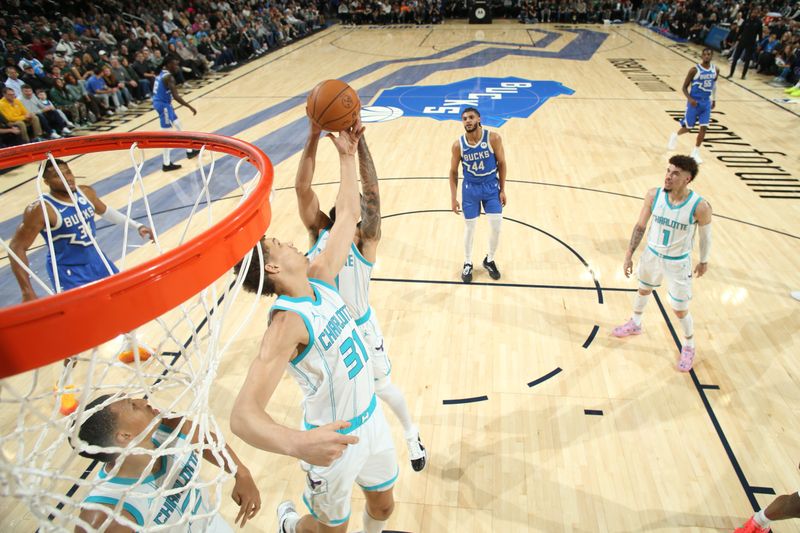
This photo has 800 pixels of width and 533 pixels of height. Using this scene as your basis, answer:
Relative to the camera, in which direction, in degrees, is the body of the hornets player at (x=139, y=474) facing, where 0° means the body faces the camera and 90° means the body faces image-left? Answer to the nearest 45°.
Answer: approximately 315°

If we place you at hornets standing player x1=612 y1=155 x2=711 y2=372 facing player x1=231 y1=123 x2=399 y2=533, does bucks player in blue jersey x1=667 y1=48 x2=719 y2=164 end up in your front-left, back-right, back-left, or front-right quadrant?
back-right

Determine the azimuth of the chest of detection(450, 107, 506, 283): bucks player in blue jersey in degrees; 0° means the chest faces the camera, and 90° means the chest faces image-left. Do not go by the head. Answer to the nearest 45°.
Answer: approximately 0°

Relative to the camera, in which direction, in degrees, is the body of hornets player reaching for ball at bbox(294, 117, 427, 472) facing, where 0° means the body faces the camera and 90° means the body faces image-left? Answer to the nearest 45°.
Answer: approximately 45°

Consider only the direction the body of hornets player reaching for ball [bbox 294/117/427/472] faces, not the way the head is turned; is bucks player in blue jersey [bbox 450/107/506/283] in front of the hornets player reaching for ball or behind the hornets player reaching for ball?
behind

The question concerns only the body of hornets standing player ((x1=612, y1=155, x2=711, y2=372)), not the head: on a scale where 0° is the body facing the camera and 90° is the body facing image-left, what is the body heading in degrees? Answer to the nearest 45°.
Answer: approximately 45°

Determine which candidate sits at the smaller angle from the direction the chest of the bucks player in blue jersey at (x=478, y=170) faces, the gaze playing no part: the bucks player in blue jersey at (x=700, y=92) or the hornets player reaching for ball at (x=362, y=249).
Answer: the hornets player reaching for ball

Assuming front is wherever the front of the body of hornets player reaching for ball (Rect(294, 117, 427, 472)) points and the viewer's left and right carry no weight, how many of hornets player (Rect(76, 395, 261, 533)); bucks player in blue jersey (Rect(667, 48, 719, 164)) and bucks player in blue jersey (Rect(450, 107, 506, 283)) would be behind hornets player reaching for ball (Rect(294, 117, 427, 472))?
2

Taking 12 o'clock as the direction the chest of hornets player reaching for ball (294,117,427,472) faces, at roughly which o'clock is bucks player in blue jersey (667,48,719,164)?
The bucks player in blue jersey is roughly at 6 o'clock from the hornets player reaching for ball.

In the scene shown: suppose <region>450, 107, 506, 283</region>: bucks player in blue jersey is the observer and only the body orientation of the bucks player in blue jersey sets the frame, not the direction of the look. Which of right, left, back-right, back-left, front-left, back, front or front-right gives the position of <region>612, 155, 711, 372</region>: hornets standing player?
front-left
